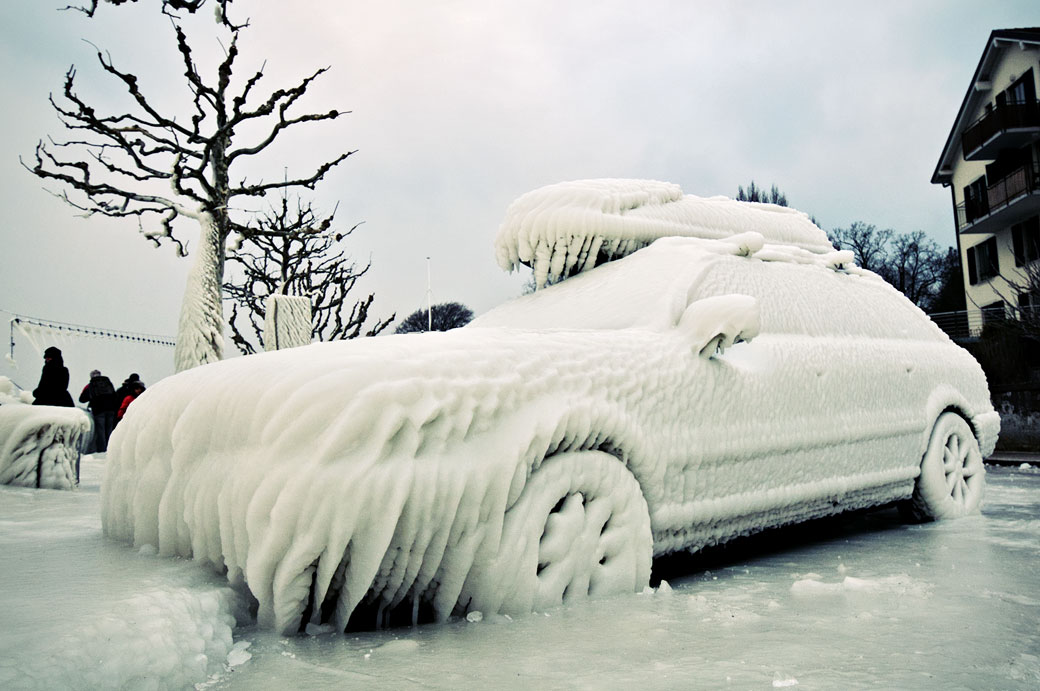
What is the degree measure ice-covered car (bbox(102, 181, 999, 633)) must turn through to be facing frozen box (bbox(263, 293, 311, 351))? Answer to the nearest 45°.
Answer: approximately 90° to its right

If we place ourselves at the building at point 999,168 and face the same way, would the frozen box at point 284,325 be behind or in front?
in front

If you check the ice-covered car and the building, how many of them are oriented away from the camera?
0

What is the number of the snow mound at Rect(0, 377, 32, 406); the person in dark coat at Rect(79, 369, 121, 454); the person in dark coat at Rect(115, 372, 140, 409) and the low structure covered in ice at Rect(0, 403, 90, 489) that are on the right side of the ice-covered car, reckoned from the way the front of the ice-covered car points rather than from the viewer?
4

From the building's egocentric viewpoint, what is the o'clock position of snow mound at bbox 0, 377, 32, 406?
The snow mound is roughly at 11 o'clock from the building.

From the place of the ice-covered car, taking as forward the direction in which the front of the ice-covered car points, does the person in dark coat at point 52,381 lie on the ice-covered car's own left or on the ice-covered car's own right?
on the ice-covered car's own right

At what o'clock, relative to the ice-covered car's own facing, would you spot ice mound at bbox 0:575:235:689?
The ice mound is roughly at 12 o'clock from the ice-covered car.

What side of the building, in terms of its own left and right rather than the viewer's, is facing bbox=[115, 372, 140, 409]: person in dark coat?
front

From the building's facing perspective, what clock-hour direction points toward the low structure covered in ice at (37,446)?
The low structure covered in ice is roughly at 11 o'clock from the building.

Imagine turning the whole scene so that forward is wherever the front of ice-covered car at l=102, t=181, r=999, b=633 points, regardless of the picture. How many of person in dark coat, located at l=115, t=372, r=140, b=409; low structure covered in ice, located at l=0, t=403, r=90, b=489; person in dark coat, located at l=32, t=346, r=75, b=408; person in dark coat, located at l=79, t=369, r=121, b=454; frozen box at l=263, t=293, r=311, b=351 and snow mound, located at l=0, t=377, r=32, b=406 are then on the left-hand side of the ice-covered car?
0

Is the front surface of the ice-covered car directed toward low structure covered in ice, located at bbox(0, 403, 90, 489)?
no

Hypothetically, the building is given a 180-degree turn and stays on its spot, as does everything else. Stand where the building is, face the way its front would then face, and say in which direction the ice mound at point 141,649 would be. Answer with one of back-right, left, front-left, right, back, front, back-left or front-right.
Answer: back-right

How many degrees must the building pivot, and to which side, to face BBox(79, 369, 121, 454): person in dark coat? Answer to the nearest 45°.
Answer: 0° — it already faces them

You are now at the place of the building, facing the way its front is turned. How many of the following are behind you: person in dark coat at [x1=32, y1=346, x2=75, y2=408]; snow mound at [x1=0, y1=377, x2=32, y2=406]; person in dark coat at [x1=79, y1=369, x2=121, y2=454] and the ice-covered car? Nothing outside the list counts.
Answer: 0

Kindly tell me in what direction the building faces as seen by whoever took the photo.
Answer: facing the viewer and to the left of the viewer

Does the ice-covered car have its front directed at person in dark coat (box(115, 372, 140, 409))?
no
